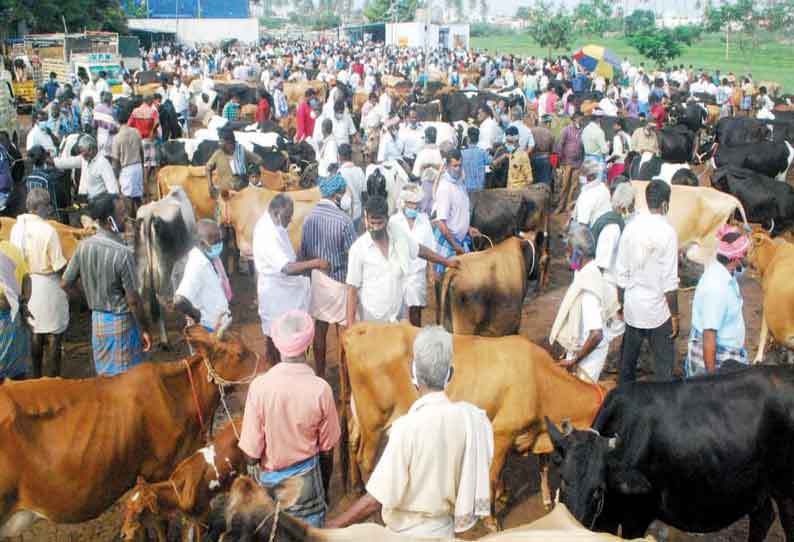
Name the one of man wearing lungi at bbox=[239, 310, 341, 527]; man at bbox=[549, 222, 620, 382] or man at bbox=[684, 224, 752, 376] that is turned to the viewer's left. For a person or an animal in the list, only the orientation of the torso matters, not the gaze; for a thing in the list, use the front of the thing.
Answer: man at bbox=[549, 222, 620, 382]

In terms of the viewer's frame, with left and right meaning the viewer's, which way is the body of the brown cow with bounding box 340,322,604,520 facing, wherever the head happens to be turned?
facing to the right of the viewer

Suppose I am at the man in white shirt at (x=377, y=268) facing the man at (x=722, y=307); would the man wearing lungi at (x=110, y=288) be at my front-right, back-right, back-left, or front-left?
back-right

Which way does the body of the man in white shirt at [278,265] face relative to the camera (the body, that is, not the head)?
to the viewer's right

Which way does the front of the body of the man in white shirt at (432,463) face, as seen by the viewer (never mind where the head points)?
away from the camera

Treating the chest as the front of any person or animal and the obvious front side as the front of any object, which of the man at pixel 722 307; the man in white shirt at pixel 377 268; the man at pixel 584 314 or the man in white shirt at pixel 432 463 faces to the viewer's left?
the man at pixel 584 314

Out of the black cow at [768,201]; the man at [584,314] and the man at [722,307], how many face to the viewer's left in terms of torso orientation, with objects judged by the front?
2

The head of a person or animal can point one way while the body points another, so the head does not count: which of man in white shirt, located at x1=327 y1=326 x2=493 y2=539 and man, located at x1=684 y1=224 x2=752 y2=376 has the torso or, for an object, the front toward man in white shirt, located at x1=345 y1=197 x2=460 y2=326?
man in white shirt, located at x1=327 y1=326 x2=493 y2=539

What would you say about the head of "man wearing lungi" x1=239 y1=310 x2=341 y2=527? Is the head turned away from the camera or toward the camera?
away from the camera

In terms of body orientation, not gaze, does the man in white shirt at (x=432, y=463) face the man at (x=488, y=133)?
yes
